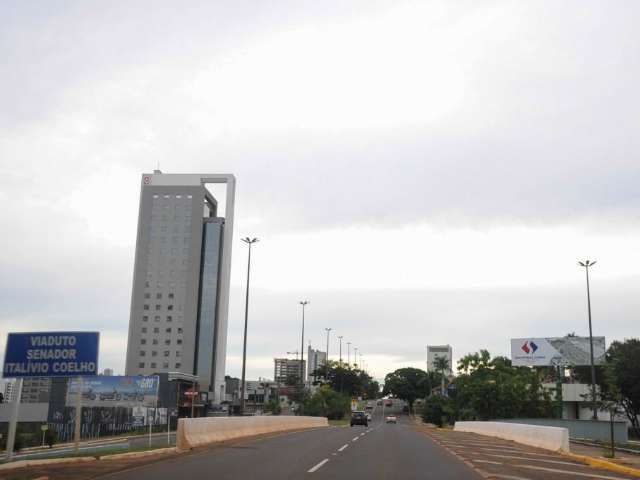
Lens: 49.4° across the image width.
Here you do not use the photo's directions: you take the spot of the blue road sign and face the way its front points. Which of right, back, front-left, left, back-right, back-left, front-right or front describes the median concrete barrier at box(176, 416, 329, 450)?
back-left

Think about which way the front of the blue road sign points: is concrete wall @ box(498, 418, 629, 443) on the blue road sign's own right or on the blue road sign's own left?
on the blue road sign's own left

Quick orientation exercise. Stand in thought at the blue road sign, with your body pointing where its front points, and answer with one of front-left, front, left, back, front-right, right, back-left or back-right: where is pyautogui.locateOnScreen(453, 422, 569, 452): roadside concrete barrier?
left

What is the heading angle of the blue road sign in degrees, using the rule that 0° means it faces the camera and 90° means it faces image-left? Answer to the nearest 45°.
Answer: approximately 0°
